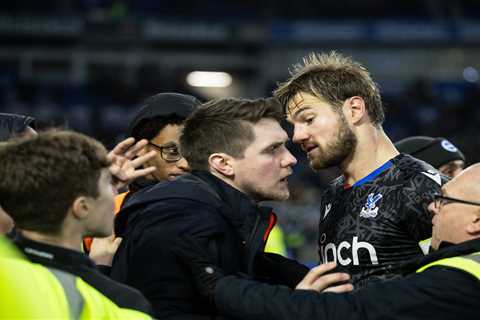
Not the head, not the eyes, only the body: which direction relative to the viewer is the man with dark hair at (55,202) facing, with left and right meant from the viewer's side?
facing away from the viewer and to the right of the viewer

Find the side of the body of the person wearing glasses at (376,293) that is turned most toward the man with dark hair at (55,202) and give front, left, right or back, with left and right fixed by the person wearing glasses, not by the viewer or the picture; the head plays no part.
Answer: front

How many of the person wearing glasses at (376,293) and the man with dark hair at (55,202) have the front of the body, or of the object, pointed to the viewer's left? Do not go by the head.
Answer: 1

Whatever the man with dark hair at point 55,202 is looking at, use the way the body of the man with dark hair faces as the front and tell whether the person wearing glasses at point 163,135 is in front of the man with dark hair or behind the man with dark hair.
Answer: in front

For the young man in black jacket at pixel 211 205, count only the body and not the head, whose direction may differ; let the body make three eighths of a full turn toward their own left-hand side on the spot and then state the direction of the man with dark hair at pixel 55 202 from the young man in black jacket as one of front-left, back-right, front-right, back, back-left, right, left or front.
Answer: left

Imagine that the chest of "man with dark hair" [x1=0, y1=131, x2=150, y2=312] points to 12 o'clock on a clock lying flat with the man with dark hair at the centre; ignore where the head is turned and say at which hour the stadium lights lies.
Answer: The stadium lights is roughly at 11 o'clock from the man with dark hair.

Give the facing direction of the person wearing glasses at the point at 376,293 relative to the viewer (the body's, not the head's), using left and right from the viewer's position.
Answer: facing to the left of the viewer

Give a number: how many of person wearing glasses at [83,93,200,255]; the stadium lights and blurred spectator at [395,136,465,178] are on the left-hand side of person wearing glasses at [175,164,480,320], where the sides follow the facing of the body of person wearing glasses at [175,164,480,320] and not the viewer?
0

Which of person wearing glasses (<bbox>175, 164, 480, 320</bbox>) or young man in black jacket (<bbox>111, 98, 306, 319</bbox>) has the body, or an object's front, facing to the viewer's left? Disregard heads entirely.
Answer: the person wearing glasses

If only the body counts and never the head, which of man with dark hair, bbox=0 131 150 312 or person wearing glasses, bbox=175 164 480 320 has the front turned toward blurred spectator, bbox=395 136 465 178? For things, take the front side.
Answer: the man with dark hair

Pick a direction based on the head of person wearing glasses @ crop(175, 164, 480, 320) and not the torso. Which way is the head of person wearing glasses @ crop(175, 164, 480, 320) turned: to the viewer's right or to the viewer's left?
to the viewer's left

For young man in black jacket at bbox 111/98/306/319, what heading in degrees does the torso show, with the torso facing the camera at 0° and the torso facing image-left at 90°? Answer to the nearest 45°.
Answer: approximately 270°

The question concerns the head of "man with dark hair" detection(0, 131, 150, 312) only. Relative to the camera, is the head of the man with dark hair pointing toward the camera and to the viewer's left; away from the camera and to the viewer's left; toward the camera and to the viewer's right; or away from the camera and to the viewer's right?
away from the camera and to the viewer's right

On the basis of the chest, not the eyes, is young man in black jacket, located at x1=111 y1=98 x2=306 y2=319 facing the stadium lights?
no

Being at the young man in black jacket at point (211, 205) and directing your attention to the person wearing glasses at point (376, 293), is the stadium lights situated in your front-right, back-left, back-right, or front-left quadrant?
back-left

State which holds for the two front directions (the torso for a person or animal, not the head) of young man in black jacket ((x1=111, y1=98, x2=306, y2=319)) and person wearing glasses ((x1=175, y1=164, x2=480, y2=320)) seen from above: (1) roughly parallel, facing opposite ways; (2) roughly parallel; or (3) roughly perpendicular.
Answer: roughly parallel, facing opposite ways

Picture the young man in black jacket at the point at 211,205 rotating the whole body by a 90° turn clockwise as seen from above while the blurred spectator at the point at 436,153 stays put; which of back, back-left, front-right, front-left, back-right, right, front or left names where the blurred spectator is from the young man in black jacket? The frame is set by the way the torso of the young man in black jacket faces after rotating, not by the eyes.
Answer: back-left

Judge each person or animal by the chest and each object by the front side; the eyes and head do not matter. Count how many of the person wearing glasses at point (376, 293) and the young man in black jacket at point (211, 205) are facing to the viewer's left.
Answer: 1

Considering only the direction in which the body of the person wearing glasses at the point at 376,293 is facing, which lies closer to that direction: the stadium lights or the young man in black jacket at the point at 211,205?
the young man in black jacket
